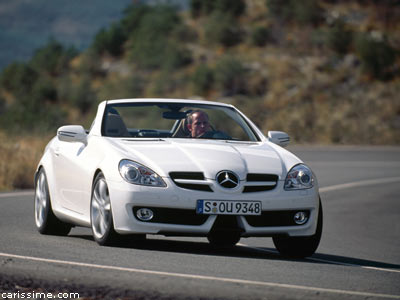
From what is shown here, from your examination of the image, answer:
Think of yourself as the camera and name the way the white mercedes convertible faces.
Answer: facing the viewer and to the right of the viewer
